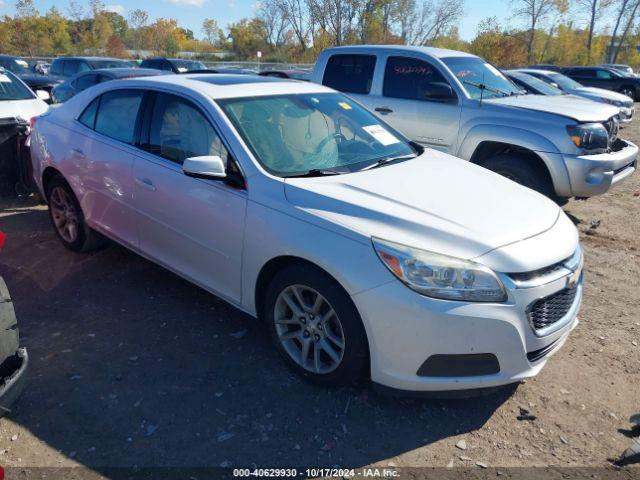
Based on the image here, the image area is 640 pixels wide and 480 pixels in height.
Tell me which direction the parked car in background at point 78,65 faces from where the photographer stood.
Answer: facing to the right of the viewer

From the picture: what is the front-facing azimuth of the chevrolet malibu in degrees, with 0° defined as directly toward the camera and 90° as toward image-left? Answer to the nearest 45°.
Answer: approximately 315°

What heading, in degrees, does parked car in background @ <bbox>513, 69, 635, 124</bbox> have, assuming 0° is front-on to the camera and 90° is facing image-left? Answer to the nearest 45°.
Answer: approximately 315°

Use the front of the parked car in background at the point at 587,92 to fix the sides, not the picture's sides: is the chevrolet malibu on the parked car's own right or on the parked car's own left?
on the parked car's own right

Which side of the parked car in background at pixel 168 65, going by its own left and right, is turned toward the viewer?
right

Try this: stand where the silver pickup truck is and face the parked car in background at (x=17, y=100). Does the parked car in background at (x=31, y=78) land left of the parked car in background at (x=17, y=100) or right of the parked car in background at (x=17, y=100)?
right

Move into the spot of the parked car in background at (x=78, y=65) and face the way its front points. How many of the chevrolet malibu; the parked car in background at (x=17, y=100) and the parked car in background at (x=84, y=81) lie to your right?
3
